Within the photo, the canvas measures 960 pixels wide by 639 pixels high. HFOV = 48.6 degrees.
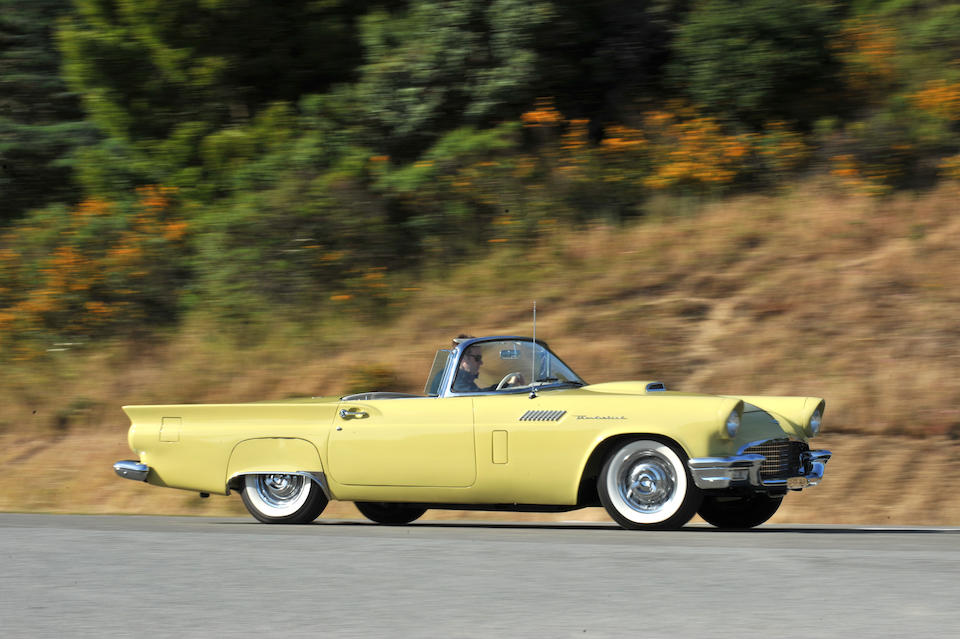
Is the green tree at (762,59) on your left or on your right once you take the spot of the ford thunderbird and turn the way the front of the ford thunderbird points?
on your left

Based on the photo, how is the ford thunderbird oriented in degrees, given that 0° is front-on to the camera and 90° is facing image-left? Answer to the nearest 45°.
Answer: approximately 315°

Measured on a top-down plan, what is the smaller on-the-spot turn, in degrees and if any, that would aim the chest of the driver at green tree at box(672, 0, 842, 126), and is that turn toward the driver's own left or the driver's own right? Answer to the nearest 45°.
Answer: approximately 45° to the driver's own left

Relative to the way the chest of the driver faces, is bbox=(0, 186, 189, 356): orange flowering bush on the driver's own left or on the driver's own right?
on the driver's own left

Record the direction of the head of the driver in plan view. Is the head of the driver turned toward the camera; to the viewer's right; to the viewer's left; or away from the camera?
to the viewer's right

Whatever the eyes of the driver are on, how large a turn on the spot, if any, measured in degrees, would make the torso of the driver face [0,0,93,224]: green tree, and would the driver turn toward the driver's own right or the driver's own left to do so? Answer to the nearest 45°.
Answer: approximately 135° to the driver's own left

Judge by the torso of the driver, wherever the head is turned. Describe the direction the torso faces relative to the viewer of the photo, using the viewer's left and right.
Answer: facing to the right of the viewer

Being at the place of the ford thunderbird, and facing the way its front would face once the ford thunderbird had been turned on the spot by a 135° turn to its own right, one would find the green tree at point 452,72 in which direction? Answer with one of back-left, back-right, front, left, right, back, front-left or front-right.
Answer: right
